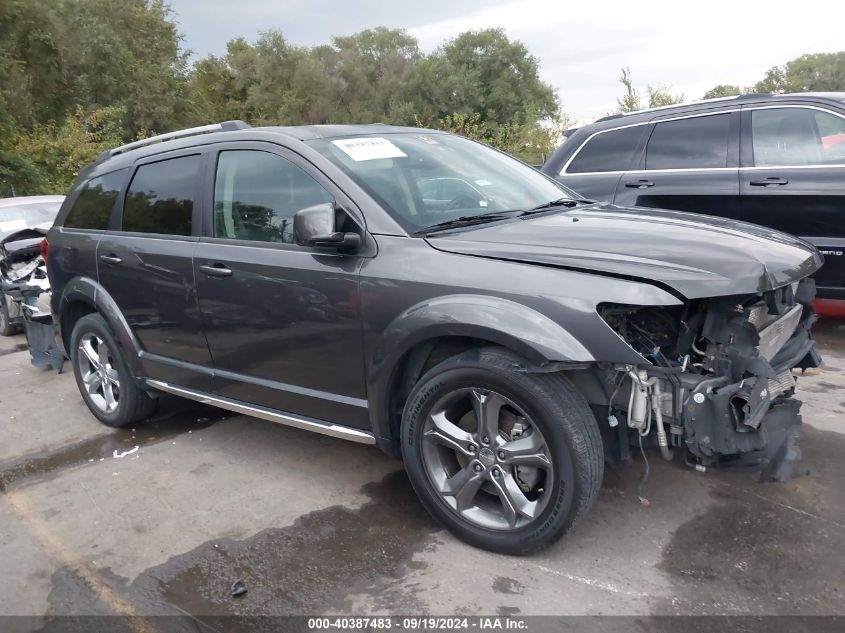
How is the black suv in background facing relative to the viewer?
to the viewer's right

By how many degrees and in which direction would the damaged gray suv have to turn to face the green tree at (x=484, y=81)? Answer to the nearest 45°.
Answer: approximately 135° to its left

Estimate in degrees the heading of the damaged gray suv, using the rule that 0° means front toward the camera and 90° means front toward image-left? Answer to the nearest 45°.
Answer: approximately 315°

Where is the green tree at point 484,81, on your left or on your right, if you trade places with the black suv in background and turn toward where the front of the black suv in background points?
on your left

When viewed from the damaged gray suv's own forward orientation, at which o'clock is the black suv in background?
The black suv in background is roughly at 9 o'clock from the damaged gray suv.

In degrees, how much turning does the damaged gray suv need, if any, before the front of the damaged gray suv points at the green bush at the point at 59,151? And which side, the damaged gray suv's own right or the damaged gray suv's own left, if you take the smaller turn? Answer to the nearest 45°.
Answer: approximately 180°

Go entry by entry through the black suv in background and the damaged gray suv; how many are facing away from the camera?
0

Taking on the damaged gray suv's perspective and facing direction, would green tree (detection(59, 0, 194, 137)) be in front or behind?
behind

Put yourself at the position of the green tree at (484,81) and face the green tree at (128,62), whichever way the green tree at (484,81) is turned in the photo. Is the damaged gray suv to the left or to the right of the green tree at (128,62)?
left
